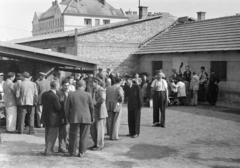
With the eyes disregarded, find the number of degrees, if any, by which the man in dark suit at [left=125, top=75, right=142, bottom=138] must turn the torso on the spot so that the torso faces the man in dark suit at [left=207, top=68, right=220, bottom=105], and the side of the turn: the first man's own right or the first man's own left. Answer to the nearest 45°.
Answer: approximately 135° to the first man's own right

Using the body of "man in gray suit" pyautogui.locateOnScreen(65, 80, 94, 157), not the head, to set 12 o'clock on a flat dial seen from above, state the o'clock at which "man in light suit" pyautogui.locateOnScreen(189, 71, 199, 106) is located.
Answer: "man in light suit" pyautogui.locateOnScreen(189, 71, 199, 106) is roughly at 1 o'clock from "man in gray suit" pyautogui.locateOnScreen(65, 80, 94, 157).

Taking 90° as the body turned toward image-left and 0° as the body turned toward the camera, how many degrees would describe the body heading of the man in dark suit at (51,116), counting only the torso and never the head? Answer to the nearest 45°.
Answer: approximately 225°

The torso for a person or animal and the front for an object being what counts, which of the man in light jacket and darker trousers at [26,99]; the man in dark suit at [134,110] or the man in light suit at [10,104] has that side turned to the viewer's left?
the man in dark suit

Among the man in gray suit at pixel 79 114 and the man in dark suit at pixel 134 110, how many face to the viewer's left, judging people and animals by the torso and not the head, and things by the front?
1

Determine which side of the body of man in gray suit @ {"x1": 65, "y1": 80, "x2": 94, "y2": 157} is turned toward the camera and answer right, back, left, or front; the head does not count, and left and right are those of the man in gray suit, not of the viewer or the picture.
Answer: back

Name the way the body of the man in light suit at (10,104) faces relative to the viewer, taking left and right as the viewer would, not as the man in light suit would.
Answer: facing away from the viewer and to the right of the viewer

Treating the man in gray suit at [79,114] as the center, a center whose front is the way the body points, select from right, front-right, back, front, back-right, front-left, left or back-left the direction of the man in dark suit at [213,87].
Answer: front-right
